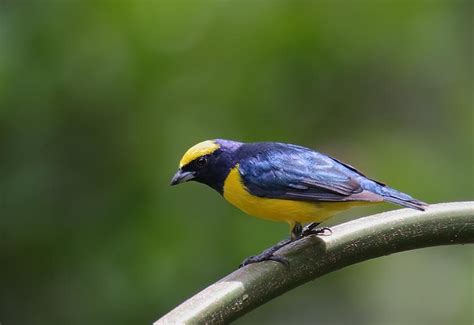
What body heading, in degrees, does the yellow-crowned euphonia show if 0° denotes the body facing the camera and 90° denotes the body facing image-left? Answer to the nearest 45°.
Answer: approximately 90°
